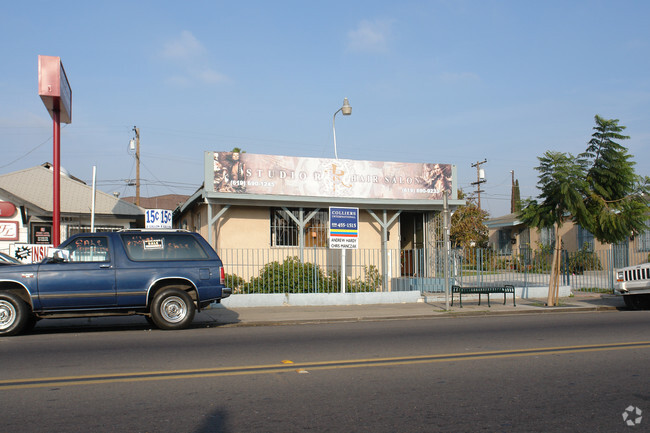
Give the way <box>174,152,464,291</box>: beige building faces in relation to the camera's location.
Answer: facing the viewer

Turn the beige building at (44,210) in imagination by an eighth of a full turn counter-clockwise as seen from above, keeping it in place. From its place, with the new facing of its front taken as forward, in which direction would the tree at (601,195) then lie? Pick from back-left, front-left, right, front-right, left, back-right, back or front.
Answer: front

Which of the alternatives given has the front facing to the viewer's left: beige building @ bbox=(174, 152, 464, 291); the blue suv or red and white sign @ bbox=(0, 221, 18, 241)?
the blue suv

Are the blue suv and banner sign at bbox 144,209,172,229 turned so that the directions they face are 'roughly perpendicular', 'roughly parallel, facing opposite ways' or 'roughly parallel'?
roughly perpendicular

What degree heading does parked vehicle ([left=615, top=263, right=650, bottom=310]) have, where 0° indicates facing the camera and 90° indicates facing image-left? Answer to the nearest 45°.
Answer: approximately 45°

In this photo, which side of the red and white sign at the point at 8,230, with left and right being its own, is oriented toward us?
front

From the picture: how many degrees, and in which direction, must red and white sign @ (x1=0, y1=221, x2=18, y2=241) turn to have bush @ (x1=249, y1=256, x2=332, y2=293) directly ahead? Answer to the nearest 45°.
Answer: approximately 45° to its left

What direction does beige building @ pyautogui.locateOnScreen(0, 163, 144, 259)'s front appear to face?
toward the camera

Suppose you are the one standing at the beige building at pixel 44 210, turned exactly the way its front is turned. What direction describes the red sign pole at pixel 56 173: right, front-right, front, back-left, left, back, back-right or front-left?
front

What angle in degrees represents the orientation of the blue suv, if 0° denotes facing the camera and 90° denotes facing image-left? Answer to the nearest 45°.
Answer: approximately 90°

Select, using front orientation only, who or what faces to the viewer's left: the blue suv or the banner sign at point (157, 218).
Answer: the blue suv

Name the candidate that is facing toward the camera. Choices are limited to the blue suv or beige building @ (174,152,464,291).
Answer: the beige building

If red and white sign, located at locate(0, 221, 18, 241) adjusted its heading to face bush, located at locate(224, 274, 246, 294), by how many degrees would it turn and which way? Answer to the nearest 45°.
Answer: approximately 45° to its left

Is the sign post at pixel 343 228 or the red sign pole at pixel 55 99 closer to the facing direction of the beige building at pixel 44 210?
the red sign pole
